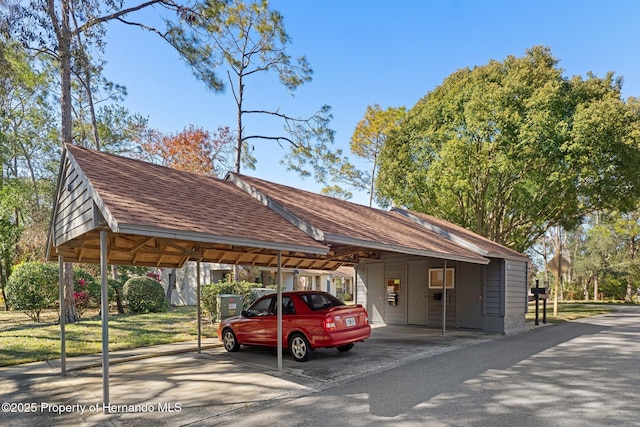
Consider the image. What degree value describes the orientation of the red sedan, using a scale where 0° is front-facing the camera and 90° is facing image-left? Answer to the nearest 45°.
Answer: approximately 135°

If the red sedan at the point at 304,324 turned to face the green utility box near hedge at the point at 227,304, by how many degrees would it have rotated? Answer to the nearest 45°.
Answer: approximately 45° to its right

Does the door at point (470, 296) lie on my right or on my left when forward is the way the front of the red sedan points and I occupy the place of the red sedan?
on my right

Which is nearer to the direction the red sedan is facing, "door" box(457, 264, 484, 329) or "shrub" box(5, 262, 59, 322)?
the shrub

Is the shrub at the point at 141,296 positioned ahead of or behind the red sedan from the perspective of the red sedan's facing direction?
ahead

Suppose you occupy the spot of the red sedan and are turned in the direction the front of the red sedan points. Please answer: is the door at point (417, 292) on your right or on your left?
on your right
